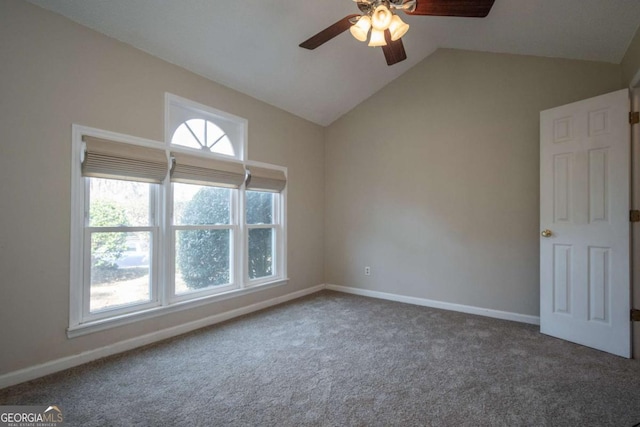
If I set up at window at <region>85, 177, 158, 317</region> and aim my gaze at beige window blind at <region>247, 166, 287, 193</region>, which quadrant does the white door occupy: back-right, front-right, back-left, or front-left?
front-right

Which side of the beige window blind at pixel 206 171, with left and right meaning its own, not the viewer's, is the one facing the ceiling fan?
front

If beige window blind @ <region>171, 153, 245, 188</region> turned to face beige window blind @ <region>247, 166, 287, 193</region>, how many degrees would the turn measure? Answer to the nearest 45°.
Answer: approximately 90° to its left

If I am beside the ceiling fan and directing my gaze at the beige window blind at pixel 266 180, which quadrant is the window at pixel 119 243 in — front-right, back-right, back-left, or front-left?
front-left

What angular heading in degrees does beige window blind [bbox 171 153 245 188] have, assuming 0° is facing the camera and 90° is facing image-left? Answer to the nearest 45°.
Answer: approximately 315°

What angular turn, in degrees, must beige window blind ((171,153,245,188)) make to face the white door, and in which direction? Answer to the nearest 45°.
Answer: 0° — it already faces it

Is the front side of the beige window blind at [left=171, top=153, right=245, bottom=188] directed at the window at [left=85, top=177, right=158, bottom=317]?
no
